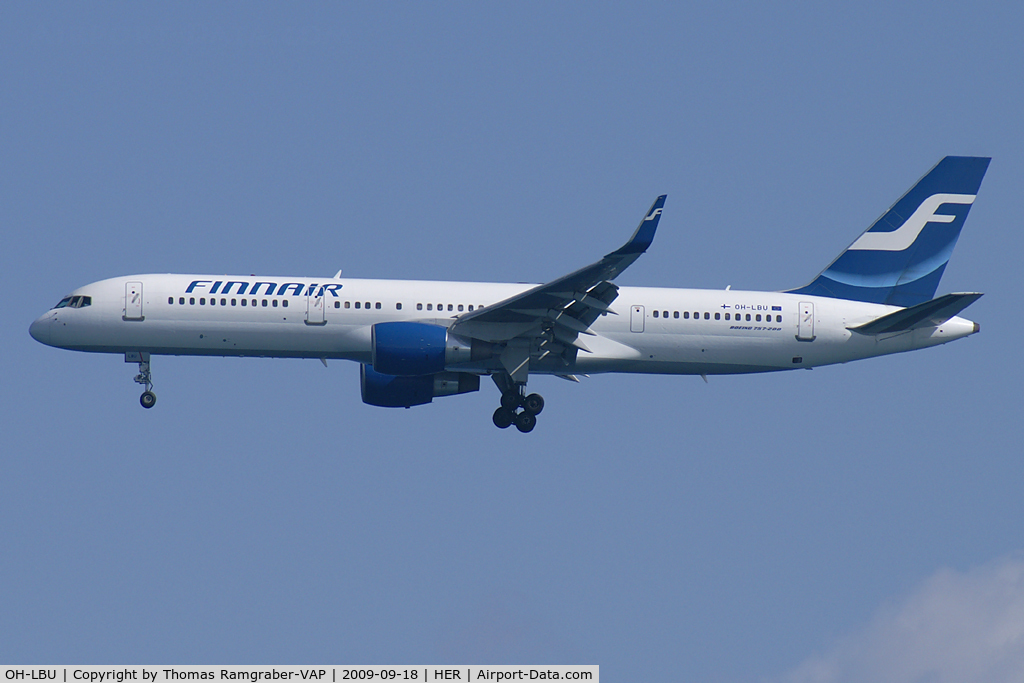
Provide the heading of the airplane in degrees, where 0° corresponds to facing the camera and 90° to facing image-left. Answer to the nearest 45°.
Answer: approximately 90°
